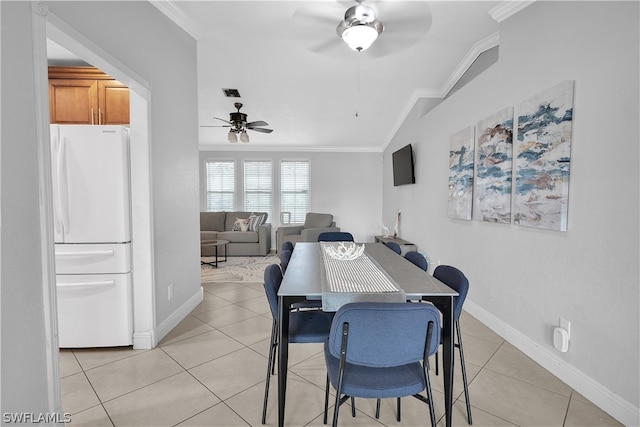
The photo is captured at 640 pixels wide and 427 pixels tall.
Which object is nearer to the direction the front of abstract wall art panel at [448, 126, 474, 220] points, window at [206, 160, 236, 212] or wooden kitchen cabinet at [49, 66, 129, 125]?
the wooden kitchen cabinet

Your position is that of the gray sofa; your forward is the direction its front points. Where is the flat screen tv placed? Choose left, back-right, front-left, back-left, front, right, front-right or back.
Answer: front-left

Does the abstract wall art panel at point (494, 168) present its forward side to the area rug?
no

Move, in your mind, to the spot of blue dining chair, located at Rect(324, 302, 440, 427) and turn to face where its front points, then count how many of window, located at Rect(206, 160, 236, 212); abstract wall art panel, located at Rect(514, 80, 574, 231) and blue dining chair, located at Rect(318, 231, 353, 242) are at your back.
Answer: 0

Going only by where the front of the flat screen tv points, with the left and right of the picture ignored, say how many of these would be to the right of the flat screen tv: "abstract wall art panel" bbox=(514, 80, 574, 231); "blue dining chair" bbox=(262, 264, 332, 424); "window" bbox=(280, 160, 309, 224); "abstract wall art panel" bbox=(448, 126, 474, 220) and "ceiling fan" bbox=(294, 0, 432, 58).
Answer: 1

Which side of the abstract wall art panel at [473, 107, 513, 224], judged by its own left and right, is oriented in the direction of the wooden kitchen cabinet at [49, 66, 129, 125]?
front

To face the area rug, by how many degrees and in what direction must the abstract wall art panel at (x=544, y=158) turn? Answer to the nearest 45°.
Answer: approximately 45° to its right

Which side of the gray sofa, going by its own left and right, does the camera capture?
front

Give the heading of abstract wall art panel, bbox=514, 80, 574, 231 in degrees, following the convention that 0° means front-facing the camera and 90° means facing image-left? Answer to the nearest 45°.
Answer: approximately 45°

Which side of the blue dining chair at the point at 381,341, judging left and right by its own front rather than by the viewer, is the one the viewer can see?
back

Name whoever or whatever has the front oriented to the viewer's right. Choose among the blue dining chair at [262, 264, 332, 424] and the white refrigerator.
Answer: the blue dining chair

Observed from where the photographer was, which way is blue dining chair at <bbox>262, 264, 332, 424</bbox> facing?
facing to the right of the viewer

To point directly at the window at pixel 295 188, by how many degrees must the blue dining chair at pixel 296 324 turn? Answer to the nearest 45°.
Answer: approximately 90° to its left

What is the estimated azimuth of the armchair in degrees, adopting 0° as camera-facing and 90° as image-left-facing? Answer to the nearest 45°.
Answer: approximately 45°

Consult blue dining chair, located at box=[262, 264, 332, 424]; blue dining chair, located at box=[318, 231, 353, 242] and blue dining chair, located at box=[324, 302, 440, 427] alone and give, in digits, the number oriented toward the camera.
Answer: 1

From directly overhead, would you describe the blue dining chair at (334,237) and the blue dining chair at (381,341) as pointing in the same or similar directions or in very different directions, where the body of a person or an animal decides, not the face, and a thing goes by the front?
very different directions

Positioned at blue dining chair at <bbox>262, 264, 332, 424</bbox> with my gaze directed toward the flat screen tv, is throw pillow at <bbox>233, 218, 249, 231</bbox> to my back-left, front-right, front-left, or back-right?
front-left

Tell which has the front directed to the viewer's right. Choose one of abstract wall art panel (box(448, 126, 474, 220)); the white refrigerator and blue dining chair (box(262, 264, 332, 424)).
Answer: the blue dining chair

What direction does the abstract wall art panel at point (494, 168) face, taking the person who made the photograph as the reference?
facing the viewer and to the left of the viewer

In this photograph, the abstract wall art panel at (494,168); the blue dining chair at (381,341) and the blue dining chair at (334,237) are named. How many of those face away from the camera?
1
